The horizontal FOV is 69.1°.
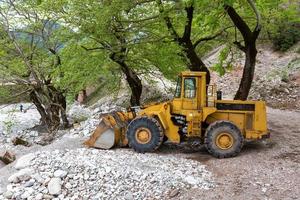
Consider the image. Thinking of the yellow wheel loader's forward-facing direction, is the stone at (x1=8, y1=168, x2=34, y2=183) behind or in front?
in front

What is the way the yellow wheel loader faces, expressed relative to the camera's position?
facing to the left of the viewer

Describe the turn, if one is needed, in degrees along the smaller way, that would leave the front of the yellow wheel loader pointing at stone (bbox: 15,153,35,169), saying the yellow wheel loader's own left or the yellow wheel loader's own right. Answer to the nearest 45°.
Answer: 0° — it already faces it

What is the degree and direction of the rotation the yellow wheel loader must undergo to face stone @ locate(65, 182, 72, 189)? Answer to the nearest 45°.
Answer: approximately 45° to its left

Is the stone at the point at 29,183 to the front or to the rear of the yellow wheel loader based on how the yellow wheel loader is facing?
to the front

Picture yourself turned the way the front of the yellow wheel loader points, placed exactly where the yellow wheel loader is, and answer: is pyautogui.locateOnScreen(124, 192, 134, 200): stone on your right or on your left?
on your left

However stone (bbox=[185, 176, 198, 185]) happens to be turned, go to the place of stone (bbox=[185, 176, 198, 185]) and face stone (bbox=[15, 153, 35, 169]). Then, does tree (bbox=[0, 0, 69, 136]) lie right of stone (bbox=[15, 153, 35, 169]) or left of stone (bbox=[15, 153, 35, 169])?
right
